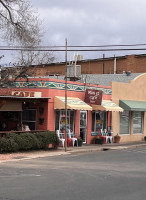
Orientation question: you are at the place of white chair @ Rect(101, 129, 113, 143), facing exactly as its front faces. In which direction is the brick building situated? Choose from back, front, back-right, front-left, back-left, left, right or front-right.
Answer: back-left

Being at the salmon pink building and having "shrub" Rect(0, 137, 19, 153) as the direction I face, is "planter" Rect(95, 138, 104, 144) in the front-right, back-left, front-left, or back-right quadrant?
back-left

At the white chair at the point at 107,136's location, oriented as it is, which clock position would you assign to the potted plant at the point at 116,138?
The potted plant is roughly at 9 o'clock from the white chair.

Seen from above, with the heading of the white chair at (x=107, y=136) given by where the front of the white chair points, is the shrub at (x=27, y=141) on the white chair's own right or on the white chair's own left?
on the white chair's own right

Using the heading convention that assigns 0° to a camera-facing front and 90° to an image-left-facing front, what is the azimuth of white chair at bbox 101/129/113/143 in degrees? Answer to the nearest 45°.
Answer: approximately 315°

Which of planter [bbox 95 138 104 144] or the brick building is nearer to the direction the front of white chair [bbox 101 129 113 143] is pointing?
the planter
